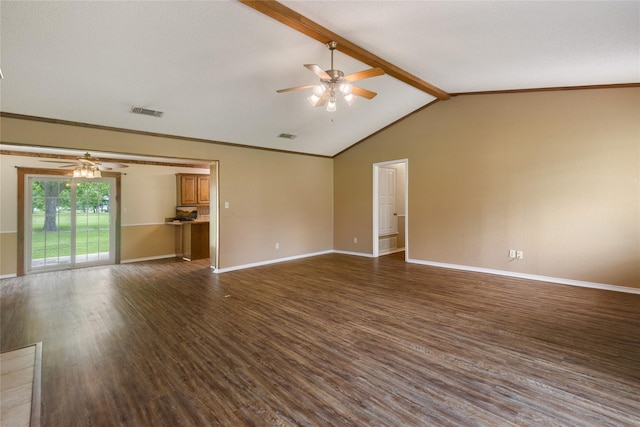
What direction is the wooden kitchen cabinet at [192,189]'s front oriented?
toward the camera

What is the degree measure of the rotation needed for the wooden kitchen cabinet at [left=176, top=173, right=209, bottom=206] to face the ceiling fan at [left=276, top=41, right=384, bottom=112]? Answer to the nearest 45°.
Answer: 0° — it already faces it

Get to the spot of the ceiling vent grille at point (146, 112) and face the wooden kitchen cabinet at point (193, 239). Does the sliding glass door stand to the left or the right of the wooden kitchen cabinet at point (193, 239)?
left

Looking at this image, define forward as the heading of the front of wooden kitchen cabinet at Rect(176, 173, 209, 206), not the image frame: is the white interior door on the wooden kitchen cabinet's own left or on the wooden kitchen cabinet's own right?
on the wooden kitchen cabinet's own left

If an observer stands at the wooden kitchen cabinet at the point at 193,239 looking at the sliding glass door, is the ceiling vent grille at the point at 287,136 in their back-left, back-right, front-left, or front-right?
back-left

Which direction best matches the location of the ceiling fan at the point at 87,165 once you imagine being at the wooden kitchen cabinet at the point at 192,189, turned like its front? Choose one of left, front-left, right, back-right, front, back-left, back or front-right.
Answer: front-right

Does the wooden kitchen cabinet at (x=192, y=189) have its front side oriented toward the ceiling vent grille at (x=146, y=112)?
yes

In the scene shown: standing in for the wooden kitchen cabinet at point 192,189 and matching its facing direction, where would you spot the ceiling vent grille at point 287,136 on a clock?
The ceiling vent grille is roughly at 11 o'clock from the wooden kitchen cabinet.

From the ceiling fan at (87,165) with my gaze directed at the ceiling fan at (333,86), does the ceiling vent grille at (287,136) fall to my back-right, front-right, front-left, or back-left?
front-left

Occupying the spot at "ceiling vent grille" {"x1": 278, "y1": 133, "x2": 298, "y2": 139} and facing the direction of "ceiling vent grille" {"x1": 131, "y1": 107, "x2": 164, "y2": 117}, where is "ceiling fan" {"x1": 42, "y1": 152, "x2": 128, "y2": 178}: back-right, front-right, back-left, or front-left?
front-right
